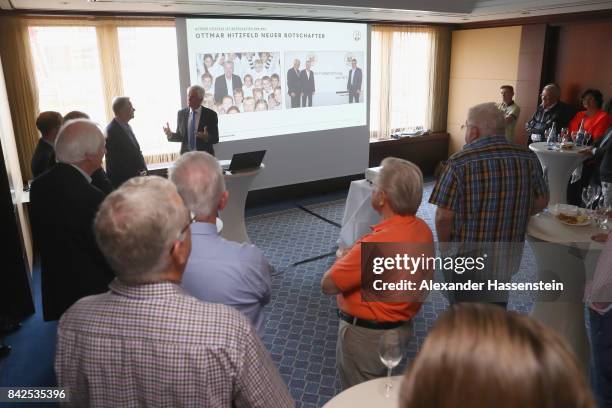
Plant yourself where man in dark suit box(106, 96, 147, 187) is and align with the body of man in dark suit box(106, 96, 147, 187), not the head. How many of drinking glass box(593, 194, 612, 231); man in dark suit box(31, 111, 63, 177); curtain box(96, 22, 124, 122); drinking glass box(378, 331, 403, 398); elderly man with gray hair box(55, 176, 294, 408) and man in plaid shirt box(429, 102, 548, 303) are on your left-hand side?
1

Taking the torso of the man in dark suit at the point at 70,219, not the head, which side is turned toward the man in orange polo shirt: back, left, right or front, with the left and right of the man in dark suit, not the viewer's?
right

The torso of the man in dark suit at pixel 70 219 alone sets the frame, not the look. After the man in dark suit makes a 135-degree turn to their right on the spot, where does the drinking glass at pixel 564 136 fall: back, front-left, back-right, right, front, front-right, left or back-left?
left

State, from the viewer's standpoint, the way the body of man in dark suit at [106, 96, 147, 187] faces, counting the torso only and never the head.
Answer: to the viewer's right

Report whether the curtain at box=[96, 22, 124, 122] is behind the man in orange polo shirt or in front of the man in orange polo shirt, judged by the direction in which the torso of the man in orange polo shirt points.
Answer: in front

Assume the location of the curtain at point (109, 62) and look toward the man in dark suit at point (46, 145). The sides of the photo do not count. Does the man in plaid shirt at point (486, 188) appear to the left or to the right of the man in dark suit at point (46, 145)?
left

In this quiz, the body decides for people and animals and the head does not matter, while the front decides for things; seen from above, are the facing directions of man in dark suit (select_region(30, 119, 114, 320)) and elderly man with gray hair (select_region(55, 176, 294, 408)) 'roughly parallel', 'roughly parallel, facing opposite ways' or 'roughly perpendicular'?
roughly parallel

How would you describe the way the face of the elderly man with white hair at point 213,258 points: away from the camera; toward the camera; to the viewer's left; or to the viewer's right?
away from the camera

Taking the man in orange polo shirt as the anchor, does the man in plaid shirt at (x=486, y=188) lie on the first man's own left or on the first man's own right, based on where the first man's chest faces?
on the first man's own right

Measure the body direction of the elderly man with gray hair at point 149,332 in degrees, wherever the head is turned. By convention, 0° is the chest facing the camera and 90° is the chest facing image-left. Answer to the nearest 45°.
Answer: approximately 225°

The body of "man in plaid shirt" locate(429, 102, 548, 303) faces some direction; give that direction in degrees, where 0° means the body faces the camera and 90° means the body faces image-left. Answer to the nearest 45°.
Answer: approximately 135°

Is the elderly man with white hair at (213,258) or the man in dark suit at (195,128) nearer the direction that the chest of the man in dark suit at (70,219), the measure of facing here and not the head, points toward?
the man in dark suit

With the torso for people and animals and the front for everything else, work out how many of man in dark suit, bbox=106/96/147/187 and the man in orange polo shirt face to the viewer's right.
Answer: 1

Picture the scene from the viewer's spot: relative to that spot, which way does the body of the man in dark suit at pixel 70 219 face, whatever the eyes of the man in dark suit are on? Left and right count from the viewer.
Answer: facing away from the viewer and to the right of the viewer

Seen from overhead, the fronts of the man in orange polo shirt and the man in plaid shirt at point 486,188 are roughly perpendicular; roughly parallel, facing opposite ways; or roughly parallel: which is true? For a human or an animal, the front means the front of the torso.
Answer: roughly parallel

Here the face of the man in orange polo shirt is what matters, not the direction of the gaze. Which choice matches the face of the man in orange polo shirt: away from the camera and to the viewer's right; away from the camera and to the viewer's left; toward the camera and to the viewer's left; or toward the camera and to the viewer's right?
away from the camera and to the viewer's left

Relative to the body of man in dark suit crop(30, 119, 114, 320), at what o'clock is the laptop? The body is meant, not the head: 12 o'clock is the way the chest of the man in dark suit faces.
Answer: The laptop is roughly at 12 o'clock from the man in dark suit.

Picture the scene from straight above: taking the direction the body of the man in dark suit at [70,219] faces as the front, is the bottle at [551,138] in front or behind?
in front

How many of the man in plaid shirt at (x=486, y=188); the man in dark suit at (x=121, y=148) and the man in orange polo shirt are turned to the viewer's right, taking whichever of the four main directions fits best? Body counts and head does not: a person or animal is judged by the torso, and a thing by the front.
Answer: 1

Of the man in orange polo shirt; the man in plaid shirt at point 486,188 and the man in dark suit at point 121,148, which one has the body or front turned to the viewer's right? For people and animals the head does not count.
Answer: the man in dark suit
